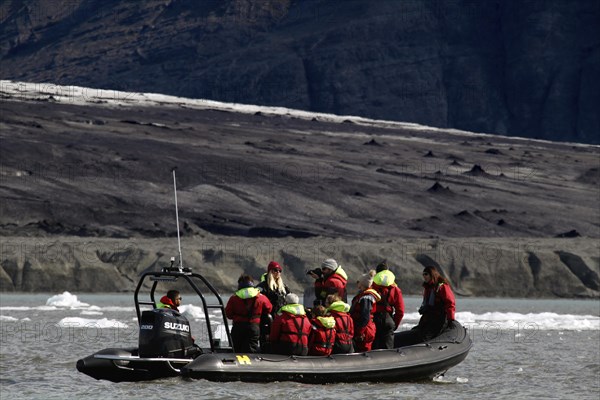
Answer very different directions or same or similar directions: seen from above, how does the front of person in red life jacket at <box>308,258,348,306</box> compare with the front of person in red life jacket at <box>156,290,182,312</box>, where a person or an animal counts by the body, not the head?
very different directions

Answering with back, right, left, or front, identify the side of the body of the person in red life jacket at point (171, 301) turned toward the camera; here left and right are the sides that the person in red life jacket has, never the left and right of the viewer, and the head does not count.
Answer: right

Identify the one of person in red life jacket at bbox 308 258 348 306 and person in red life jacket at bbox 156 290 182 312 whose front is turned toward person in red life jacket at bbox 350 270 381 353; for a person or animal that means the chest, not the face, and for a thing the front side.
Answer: person in red life jacket at bbox 156 290 182 312

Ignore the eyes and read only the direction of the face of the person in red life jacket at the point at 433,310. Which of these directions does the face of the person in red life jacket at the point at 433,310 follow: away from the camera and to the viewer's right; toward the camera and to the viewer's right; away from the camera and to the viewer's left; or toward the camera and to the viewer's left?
toward the camera and to the viewer's left

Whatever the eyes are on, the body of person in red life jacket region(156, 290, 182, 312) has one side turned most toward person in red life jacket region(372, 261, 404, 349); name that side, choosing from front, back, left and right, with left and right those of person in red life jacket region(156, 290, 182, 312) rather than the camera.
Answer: front

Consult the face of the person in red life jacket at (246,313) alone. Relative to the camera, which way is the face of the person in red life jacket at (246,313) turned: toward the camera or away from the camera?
away from the camera

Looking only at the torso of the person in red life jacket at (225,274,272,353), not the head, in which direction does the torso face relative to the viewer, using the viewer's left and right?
facing away from the viewer

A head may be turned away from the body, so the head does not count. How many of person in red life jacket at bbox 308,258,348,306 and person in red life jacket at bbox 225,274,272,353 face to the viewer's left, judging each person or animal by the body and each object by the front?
1

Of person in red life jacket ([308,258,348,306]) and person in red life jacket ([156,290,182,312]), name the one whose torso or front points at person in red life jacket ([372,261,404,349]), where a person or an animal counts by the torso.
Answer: person in red life jacket ([156,290,182,312])

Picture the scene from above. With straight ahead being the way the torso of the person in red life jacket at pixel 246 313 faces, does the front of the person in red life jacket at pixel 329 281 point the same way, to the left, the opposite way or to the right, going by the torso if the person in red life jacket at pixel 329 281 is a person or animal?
to the left

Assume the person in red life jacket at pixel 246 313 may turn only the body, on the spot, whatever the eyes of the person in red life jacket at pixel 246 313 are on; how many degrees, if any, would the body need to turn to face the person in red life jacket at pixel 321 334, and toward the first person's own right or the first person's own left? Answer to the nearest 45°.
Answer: approximately 90° to the first person's own right

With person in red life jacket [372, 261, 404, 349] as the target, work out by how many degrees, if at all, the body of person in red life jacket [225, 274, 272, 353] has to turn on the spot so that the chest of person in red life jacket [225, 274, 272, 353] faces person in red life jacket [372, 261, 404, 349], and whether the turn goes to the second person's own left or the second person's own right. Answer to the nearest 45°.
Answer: approximately 90° to the second person's own right

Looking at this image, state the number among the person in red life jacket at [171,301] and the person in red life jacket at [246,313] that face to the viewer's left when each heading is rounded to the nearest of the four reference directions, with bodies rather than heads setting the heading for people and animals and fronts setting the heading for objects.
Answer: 0

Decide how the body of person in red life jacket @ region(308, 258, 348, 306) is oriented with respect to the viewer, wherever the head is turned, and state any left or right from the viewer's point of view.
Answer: facing to the left of the viewer

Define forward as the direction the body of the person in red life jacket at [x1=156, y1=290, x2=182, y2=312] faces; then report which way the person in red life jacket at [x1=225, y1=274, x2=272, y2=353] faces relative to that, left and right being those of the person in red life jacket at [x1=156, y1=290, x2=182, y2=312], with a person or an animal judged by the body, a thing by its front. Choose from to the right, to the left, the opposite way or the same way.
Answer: to the left

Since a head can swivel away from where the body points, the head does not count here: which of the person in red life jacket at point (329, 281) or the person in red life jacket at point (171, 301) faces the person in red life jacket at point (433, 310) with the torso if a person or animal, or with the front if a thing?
the person in red life jacket at point (171, 301)

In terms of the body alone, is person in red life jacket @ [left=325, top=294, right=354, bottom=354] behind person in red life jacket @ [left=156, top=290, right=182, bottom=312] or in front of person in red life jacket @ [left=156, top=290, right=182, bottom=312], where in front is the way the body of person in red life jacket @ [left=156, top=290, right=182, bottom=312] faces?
in front
